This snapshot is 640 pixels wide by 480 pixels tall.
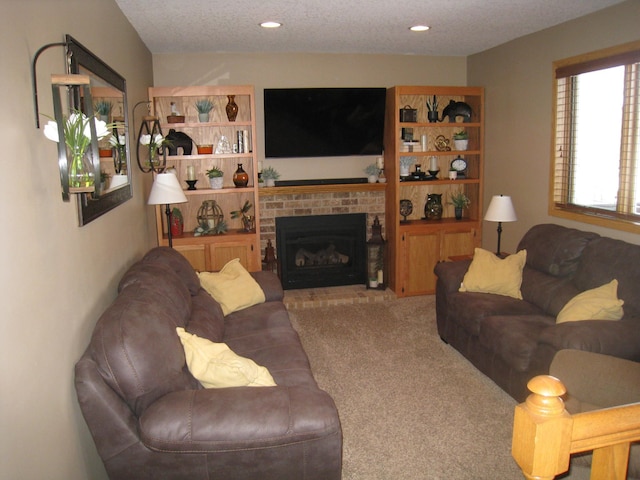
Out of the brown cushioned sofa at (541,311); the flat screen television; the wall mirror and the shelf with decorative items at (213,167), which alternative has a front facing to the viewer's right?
the wall mirror

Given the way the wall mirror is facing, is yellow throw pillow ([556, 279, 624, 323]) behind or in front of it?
in front

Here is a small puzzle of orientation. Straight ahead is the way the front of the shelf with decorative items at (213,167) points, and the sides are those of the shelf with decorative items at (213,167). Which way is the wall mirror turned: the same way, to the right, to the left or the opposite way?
to the left

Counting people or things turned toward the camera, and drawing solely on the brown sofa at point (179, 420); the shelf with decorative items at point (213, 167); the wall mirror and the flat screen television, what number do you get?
2

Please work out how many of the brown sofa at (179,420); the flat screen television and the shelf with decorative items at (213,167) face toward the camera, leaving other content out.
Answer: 2

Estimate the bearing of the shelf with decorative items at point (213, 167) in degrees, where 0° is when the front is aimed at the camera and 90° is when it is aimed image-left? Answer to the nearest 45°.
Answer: approximately 0°

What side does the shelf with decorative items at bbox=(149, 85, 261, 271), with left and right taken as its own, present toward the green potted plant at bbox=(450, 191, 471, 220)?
left

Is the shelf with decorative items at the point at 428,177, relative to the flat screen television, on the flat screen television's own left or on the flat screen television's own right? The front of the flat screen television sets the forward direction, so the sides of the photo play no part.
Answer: on the flat screen television's own left

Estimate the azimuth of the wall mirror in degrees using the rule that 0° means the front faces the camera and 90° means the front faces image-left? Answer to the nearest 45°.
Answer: approximately 270°

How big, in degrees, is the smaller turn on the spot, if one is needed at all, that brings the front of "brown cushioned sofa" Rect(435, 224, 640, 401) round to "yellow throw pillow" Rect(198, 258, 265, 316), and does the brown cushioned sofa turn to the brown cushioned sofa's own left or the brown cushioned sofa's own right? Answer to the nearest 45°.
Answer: approximately 45° to the brown cushioned sofa's own right

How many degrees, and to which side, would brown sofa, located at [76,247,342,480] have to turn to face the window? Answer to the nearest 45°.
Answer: approximately 45° to its left

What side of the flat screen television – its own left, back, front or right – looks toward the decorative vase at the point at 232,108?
right

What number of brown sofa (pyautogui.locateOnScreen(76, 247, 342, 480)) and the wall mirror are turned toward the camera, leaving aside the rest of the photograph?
0

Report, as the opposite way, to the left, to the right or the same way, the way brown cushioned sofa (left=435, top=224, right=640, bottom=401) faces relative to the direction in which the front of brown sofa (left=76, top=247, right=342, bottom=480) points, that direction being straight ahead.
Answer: the opposite way

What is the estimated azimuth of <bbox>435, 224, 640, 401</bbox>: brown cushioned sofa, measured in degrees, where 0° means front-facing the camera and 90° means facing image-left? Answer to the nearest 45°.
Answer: approximately 45°

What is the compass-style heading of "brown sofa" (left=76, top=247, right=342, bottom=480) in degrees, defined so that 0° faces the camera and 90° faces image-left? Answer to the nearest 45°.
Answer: approximately 270°
